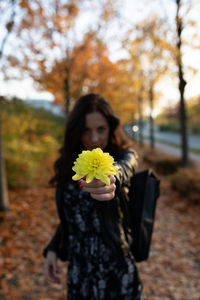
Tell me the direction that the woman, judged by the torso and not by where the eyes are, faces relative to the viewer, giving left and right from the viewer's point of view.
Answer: facing the viewer
